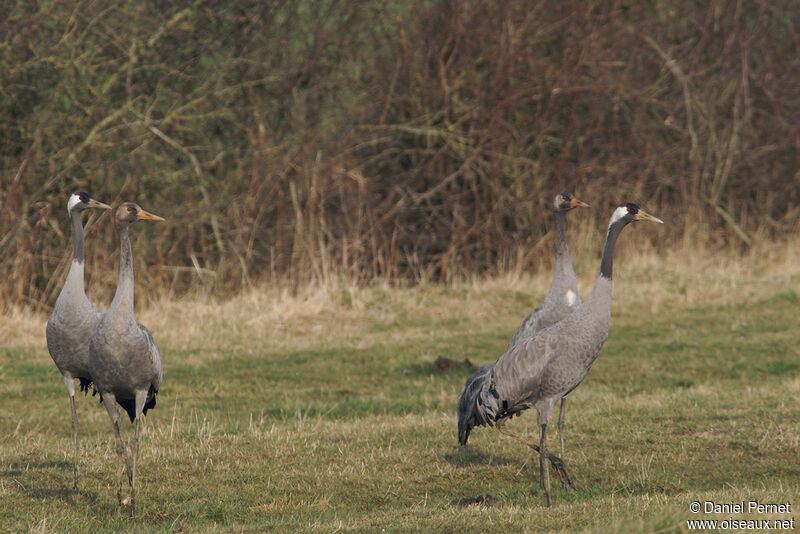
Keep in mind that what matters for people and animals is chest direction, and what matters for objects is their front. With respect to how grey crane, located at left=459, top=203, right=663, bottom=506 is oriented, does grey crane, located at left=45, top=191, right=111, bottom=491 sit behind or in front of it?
behind

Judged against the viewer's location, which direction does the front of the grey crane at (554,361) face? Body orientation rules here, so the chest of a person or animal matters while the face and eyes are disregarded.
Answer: facing to the right of the viewer

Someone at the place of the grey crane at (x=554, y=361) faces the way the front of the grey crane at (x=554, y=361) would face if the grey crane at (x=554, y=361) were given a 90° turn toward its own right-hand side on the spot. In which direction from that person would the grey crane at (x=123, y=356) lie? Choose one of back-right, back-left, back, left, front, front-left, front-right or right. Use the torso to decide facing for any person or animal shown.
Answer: right
